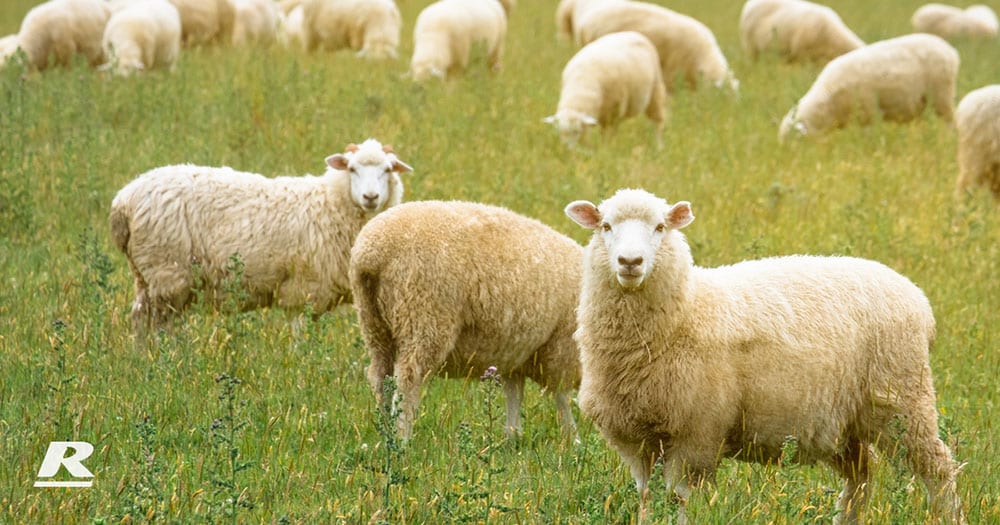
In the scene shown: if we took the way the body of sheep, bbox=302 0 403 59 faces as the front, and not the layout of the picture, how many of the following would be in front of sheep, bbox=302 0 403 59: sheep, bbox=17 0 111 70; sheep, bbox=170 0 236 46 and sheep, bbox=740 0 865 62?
1

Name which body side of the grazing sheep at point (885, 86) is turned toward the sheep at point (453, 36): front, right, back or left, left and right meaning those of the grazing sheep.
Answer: front

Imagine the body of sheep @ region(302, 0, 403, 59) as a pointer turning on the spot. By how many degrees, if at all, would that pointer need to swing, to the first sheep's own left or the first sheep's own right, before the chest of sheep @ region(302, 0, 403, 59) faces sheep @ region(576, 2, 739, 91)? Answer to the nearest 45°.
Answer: approximately 45° to the first sheep's own right

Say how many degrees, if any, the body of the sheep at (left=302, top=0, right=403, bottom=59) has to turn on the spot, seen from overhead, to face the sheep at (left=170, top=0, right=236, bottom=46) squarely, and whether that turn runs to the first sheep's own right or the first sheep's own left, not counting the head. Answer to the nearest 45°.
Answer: approximately 180°

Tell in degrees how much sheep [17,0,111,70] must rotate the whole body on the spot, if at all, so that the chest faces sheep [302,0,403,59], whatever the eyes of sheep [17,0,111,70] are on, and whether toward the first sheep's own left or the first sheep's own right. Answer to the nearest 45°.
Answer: approximately 180°

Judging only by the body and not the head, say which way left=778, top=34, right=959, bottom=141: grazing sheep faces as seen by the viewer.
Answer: to the viewer's left

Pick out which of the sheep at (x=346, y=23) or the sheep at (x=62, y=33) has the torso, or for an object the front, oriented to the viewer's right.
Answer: the sheep at (x=346, y=23)

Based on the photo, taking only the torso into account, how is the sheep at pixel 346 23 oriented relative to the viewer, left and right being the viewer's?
facing to the right of the viewer

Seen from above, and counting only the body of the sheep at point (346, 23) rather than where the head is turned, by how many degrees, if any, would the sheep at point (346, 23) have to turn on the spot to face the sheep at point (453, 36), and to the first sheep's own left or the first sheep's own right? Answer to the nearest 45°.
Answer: approximately 45° to the first sheep's own right

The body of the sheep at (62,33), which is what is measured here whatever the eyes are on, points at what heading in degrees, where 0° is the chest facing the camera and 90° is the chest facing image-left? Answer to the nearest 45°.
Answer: approximately 90°

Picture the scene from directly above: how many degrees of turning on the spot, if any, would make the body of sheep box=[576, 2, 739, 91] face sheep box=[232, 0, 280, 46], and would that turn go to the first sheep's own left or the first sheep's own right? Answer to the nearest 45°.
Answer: approximately 180°

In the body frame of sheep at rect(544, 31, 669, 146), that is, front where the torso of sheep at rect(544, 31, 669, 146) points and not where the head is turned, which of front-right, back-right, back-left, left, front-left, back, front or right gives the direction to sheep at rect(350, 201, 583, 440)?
front-left

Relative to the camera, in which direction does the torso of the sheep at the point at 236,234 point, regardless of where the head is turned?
to the viewer's right

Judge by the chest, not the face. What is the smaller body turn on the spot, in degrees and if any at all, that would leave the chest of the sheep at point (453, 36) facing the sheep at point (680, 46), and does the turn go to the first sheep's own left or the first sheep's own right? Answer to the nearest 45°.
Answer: approximately 135° to the first sheep's own left

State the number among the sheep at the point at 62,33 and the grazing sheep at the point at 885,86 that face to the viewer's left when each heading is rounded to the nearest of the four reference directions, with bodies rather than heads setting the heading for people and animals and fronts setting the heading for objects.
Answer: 2
